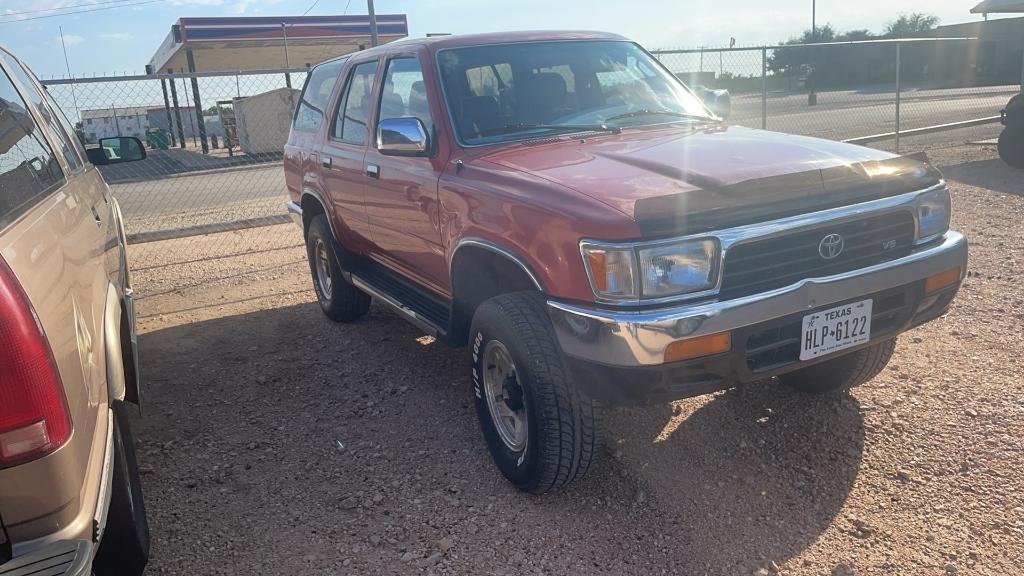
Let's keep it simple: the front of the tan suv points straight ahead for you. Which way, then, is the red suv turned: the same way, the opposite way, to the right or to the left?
the opposite way

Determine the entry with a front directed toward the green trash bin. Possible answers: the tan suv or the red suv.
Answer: the tan suv

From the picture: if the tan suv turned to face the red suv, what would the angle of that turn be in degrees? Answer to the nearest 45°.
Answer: approximately 90° to its right

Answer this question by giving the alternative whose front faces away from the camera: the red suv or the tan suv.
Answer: the tan suv

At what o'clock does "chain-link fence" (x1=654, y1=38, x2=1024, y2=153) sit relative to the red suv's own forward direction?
The chain-link fence is roughly at 8 o'clock from the red suv.

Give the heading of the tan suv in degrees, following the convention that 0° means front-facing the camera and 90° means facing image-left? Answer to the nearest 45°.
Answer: approximately 180°

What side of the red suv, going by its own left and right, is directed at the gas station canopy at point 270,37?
back

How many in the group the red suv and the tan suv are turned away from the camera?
1

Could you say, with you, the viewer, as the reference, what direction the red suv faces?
facing the viewer and to the right of the viewer

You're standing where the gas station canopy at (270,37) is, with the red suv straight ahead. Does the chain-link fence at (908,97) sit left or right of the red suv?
left

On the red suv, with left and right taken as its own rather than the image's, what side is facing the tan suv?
right

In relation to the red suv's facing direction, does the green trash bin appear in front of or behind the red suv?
behind

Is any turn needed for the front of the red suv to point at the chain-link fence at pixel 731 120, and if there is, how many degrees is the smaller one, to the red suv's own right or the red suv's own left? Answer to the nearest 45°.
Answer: approximately 135° to the red suv's own left

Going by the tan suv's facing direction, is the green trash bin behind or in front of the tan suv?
in front
